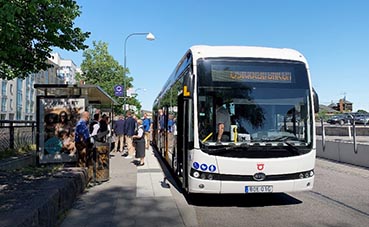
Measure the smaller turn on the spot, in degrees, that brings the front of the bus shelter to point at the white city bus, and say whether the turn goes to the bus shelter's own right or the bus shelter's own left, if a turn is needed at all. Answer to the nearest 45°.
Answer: approximately 45° to the bus shelter's own right

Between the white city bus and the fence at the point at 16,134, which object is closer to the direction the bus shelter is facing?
the white city bus

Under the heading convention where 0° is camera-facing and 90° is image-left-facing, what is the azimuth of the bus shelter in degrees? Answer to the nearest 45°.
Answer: approximately 270°

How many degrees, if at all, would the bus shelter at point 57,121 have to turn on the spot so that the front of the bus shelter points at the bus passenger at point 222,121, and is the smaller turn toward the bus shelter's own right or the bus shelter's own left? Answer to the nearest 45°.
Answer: approximately 45° to the bus shelter's own right

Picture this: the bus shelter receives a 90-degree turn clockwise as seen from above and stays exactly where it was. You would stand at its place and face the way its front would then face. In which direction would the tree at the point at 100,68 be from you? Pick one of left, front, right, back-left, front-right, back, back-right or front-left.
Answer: back
